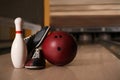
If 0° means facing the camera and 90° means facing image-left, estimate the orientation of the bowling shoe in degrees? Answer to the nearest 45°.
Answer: approximately 45°
